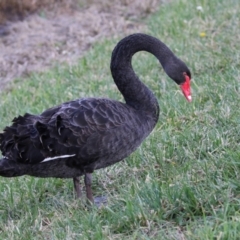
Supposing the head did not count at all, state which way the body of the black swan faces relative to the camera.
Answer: to the viewer's right
